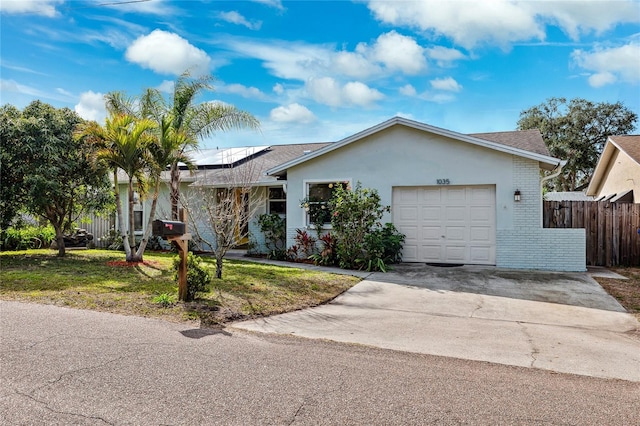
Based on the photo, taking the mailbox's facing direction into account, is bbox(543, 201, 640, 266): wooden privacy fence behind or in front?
behind

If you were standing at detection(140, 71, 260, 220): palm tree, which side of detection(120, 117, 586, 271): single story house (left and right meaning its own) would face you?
right

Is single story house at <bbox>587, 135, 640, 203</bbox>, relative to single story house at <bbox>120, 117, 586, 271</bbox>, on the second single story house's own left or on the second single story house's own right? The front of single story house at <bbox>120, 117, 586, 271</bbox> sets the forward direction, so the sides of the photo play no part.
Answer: on the second single story house's own left

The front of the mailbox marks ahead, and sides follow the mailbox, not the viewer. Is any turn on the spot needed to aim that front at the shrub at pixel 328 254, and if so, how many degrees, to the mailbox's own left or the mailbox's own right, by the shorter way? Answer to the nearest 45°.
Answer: approximately 180°

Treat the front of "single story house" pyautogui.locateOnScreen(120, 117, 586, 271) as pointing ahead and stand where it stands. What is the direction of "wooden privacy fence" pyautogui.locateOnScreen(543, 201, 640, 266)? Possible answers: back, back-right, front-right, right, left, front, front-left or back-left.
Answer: left

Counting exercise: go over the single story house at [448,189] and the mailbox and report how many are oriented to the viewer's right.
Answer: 0

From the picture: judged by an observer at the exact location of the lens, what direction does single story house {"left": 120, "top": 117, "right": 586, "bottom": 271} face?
facing the viewer

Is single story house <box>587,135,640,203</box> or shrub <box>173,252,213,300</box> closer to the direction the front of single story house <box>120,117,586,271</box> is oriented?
the shrub

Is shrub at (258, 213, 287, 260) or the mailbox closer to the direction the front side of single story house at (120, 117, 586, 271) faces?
the mailbox

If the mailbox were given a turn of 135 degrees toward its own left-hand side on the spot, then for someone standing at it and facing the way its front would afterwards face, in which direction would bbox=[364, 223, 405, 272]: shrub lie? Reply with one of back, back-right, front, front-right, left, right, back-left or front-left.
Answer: front-left

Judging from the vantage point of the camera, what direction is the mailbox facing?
facing the viewer and to the left of the viewer

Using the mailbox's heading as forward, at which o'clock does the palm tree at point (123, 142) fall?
The palm tree is roughly at 4 o'clock from the mailbox.

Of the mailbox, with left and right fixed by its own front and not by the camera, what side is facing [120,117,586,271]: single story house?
back

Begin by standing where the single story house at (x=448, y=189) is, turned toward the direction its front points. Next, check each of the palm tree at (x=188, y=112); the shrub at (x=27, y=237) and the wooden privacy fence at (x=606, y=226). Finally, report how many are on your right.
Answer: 2

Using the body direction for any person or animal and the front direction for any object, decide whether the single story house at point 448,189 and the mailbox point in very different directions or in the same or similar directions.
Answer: same or similar directions
